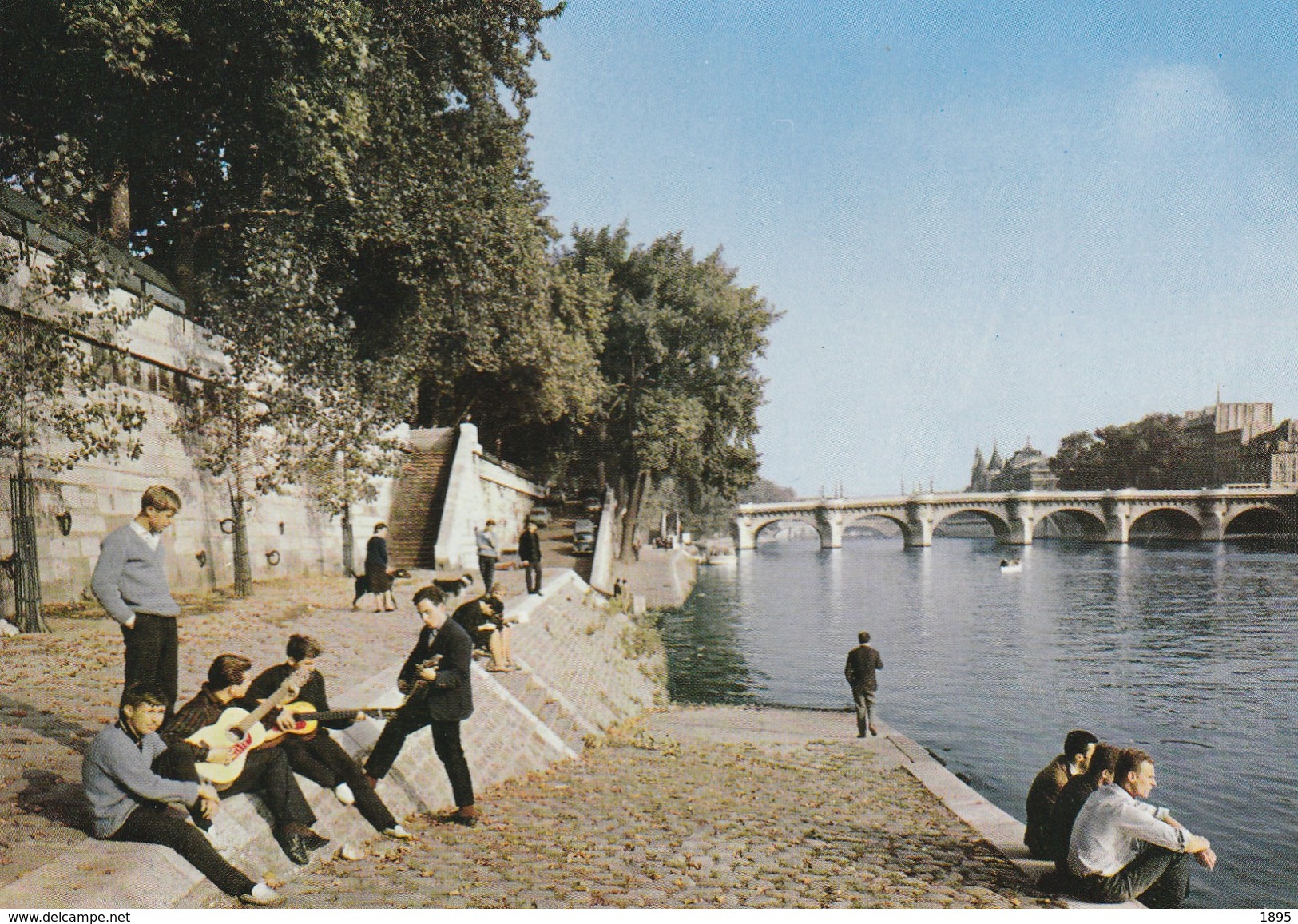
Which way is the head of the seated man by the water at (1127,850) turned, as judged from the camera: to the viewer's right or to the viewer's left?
to the viewer's right

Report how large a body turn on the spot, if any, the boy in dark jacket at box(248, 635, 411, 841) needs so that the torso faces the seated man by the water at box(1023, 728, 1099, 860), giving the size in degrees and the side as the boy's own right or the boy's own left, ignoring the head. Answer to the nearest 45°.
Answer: approximately 45° to the boy's own left

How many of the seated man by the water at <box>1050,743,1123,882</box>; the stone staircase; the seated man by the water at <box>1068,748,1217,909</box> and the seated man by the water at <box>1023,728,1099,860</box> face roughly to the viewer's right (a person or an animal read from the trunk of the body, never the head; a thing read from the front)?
3

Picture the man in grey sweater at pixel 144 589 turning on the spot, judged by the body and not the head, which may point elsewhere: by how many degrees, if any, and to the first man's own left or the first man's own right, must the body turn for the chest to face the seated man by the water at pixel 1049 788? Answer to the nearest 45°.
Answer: approximately 45° to the first man's own left

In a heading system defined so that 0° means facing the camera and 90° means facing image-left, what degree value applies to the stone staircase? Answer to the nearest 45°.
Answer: approximately 0°

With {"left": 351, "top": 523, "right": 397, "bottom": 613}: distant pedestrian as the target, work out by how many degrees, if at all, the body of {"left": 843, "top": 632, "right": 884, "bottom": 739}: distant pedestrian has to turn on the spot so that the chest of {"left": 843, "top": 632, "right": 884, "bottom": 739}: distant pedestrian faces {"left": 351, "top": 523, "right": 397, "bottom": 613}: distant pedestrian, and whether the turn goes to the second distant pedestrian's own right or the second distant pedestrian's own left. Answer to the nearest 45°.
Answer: approximately 90° to the second distant pedestrian's own left

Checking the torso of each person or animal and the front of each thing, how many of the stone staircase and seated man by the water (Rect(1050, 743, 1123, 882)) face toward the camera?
1

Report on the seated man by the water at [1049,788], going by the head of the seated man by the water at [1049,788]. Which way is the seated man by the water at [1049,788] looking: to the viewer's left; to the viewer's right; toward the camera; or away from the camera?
to the viewer's right

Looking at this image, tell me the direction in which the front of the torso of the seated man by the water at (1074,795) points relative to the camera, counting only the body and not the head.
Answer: to the viewer's right

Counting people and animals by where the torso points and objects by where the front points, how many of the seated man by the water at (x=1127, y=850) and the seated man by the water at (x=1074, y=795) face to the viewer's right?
2
